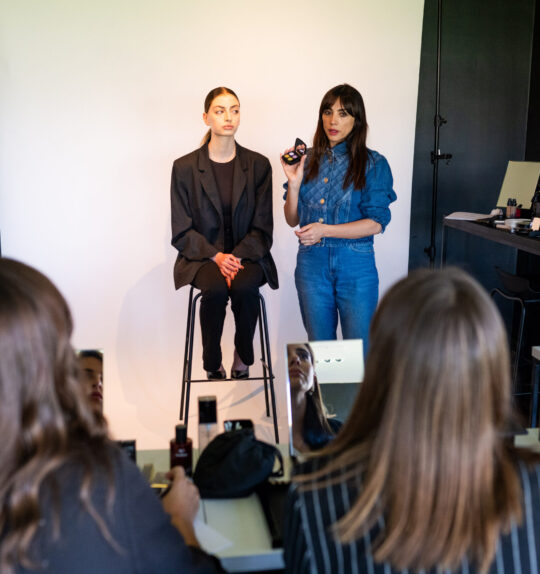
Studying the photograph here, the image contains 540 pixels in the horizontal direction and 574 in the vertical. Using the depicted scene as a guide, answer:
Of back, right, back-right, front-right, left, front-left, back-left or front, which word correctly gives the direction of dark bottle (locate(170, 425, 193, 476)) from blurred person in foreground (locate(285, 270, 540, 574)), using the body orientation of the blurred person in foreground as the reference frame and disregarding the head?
front-left

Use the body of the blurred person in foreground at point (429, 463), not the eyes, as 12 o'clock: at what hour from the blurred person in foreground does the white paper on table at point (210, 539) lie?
The white paper on table is roughly at 10 o'clock from the blurred person in foreground.

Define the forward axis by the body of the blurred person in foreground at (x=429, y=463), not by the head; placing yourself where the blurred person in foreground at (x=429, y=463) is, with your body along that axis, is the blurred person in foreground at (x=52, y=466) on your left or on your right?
on your left

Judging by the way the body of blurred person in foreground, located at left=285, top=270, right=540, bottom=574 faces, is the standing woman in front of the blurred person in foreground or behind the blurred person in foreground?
in front

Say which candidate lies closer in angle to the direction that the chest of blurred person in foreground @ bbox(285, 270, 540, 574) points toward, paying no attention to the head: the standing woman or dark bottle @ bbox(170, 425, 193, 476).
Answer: the standing woman

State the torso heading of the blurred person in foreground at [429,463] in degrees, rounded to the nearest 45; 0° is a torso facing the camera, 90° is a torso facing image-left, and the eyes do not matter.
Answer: approximately 180°

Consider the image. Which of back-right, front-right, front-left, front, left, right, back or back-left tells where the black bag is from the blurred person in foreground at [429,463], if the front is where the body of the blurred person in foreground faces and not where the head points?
front-left
